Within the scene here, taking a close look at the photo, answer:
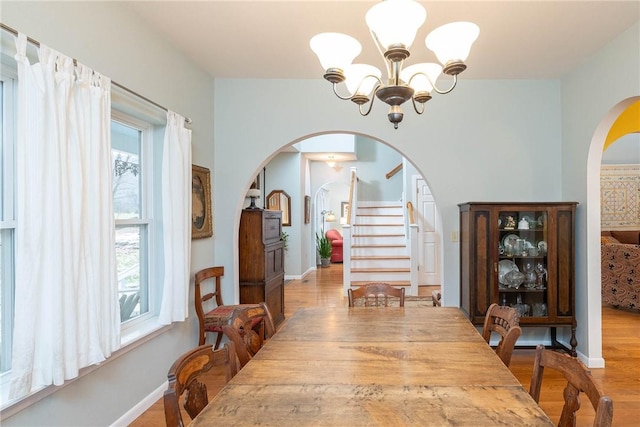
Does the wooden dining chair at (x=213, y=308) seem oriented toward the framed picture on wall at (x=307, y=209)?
no

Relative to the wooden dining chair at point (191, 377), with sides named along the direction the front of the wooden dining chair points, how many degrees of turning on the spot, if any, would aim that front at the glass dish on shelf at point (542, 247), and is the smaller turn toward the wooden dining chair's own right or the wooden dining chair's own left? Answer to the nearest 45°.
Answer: approximately 45° to the wooden dining chair's own left

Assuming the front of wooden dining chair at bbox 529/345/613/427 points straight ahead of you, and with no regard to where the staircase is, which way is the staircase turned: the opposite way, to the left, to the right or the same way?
to the left

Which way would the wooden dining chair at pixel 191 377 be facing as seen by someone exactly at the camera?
facing the viewer and to the right of the viewer

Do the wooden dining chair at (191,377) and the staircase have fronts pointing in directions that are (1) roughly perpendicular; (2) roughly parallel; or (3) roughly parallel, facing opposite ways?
roughly perpendicular

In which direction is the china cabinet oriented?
toward the camera

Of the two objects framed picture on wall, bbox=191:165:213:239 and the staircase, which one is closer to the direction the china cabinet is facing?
the framed picture on wall

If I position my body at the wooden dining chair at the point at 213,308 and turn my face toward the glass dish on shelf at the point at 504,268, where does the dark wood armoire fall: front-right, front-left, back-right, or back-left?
front-left

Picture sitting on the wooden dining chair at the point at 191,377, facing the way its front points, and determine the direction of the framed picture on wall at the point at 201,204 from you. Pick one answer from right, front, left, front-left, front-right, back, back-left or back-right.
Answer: back-left

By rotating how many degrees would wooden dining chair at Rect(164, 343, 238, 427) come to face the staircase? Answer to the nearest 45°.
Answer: approximately 90° to its left

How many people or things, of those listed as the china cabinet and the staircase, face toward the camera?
2

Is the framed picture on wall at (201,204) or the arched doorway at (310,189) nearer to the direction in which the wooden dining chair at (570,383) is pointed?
the framed picture on wall

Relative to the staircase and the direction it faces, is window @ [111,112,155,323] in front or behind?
in front

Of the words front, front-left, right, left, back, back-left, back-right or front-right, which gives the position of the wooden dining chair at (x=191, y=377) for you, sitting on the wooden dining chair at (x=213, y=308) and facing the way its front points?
front-right

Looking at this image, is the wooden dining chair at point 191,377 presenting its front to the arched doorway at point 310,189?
no

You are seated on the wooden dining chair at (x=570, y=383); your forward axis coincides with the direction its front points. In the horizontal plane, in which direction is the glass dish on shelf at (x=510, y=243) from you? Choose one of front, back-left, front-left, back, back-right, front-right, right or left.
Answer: back-right

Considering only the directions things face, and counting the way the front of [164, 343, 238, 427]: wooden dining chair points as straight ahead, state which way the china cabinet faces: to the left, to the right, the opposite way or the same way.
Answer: to the right

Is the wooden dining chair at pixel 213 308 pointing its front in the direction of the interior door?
no

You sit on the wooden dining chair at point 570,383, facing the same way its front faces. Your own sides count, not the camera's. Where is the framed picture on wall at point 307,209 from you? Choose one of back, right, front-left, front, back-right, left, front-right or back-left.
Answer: right

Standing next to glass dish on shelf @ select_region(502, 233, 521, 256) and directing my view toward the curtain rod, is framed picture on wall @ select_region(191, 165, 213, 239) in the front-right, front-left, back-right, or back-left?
front-right
